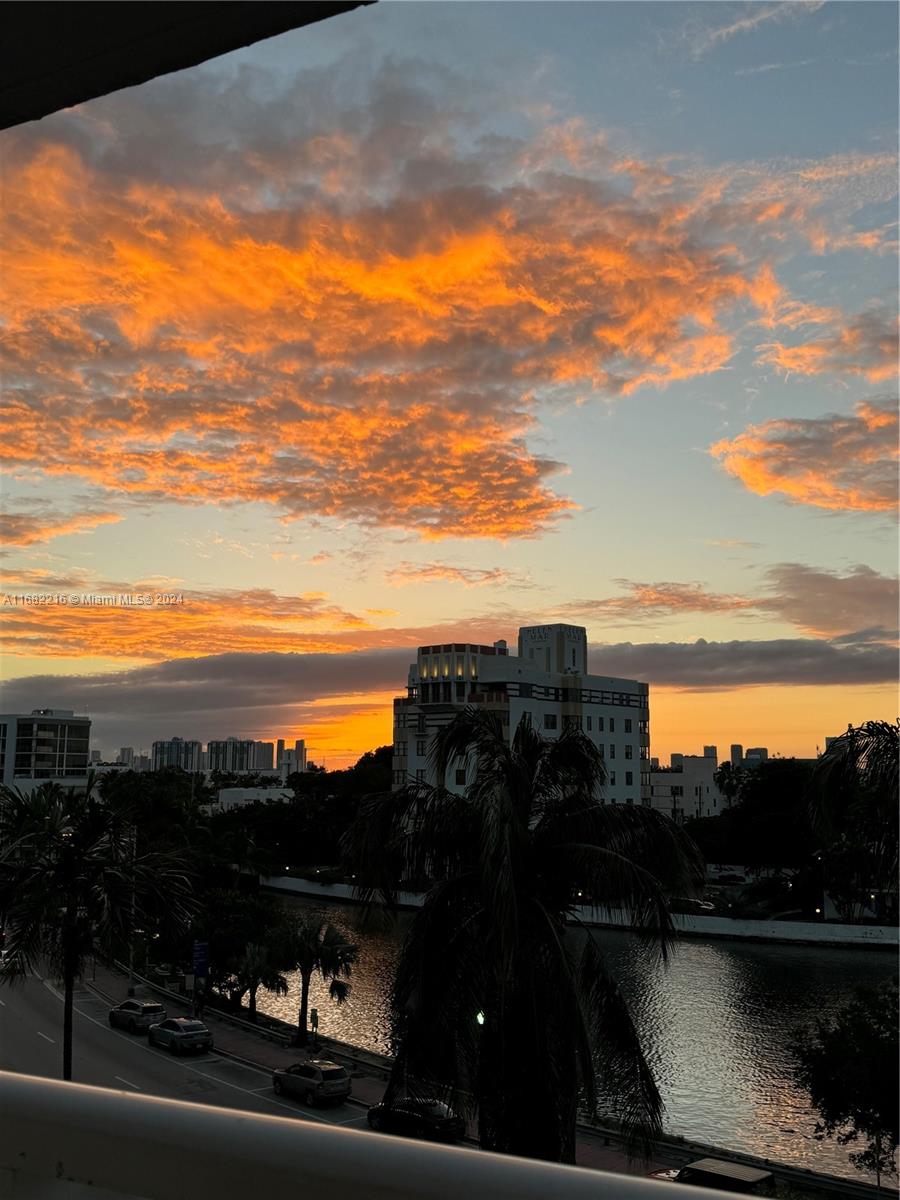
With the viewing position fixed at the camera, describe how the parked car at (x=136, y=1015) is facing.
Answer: facing away from the viewer and to the left of the viewer

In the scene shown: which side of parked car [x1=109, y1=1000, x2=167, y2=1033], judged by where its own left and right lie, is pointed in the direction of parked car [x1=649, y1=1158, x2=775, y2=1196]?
back

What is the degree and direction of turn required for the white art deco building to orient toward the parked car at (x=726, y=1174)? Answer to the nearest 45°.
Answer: approximately 45° to its left

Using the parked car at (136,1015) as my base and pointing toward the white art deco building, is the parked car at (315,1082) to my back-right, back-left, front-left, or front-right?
back-right

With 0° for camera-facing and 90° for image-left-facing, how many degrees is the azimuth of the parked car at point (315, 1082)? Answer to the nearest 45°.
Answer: approximately 135°

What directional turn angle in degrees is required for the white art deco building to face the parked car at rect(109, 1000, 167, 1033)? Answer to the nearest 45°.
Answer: approximately 45° to its left

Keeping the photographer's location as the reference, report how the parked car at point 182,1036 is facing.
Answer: facing away from the viewer and to the left of the viewer

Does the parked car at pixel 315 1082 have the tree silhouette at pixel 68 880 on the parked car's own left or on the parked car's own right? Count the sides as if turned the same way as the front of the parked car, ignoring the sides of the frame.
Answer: on the parked car's own left

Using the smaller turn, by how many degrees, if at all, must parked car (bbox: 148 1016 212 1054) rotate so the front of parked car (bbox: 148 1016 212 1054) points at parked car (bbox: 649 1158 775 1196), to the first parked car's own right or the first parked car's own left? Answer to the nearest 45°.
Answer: approximately 180°

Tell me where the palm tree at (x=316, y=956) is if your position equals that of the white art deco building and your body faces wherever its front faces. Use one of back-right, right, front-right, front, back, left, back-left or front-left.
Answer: front-left

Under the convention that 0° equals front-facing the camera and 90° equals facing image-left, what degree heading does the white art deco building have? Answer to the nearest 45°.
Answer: approximately 45°

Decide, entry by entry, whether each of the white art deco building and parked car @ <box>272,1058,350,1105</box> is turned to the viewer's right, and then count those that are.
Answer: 0

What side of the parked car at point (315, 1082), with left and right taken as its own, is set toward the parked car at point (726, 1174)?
back

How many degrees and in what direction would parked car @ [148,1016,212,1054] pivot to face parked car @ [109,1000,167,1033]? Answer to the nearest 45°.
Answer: approximately 45° to its right
